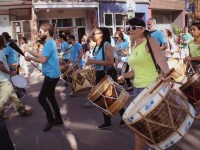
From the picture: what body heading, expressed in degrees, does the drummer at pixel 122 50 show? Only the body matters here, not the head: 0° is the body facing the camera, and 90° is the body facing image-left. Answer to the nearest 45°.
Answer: approximately 45°

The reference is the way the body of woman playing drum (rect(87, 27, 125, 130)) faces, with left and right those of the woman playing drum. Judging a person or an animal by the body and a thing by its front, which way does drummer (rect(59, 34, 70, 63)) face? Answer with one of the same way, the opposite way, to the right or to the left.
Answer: the same way

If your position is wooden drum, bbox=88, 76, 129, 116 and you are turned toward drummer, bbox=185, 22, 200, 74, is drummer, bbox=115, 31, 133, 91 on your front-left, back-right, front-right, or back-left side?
front-left

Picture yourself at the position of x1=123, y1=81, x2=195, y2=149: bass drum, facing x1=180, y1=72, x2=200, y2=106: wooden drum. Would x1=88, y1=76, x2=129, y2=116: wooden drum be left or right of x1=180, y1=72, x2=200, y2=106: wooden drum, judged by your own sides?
left

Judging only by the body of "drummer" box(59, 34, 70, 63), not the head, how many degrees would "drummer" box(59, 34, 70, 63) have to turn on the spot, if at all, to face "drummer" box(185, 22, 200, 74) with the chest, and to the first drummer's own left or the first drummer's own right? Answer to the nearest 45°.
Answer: approximately 135° to the first drummer's own left

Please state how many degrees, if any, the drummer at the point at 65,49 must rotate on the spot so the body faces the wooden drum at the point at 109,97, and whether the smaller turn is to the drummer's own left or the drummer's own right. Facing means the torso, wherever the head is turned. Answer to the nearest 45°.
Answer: approximately 90° to the drummer's own left

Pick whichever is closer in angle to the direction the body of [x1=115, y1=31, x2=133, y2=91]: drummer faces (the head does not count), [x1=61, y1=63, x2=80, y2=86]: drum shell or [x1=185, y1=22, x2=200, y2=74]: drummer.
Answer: the drum shell
